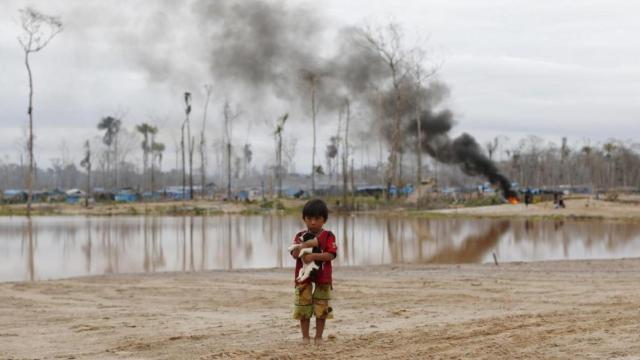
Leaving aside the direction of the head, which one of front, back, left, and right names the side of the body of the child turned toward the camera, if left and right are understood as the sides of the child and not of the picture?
front
